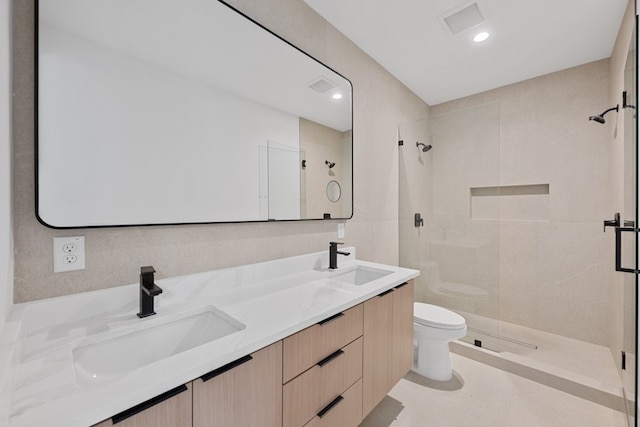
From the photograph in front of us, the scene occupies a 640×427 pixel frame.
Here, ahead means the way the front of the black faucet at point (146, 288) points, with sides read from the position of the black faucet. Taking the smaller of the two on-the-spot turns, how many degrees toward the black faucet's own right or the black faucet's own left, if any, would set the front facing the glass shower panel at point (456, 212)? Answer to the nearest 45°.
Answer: approximately 45° to the black faucet's own left

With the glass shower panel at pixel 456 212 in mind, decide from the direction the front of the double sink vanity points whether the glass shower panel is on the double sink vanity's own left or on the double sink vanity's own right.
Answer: on the double sink vanity's own left

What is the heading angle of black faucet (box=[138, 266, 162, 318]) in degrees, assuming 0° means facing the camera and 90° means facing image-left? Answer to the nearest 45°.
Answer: approximately 315°

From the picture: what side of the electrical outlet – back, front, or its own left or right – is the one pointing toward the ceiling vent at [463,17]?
left

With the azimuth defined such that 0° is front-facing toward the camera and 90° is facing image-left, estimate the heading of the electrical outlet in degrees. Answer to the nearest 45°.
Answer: approximately 0°

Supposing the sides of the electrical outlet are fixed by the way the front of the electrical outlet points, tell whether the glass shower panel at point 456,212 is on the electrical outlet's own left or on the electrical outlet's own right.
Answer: on the electrical outlet's own left

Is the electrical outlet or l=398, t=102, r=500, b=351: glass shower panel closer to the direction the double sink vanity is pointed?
the glass shower panel

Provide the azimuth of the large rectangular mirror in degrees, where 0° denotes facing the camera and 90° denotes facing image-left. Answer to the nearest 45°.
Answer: approximately 315°
